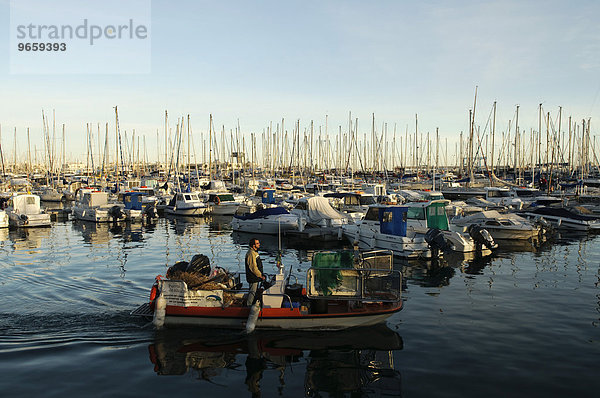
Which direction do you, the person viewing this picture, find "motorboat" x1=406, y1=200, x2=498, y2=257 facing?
facing away from the viewer and to the left of the viewer

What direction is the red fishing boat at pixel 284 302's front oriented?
to the viewer's right

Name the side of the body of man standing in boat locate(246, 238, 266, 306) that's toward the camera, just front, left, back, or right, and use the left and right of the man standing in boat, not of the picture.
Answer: right

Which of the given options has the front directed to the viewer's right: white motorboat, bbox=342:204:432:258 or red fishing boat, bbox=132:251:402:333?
the red fishing boat

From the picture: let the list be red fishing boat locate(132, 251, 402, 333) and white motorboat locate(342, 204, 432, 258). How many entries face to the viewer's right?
1

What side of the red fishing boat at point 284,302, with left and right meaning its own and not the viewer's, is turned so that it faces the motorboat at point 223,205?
left

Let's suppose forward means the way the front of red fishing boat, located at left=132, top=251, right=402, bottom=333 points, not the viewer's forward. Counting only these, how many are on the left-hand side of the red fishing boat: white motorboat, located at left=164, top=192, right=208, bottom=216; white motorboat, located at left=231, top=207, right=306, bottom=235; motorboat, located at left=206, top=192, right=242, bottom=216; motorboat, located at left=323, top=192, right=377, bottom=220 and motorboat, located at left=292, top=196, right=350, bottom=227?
5

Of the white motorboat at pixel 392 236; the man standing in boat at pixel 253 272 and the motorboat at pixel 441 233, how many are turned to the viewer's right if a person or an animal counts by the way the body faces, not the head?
1

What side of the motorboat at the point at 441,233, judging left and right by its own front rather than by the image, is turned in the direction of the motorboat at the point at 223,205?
front

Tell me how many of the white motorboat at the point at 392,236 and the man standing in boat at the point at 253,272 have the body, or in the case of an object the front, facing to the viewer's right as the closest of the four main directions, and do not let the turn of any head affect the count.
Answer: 1
